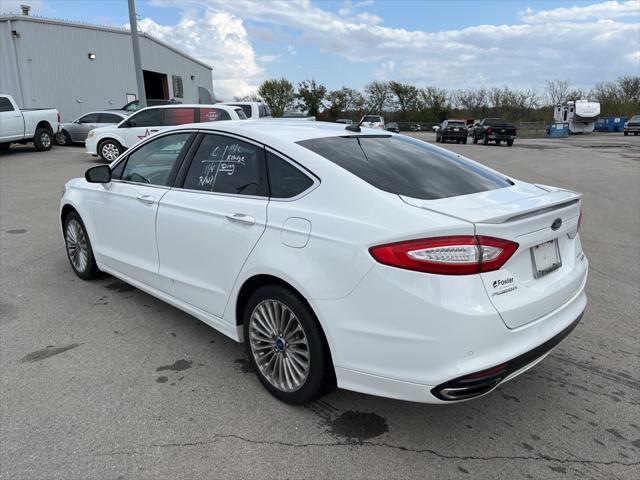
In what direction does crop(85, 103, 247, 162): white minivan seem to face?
to the viewer's left

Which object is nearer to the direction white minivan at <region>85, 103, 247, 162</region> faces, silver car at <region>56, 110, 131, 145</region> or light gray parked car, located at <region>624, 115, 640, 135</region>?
the silver car

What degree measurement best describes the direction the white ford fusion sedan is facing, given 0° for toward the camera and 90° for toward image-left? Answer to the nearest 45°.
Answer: approximately 135°

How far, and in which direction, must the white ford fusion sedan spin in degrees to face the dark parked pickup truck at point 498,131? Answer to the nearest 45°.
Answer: approximately 45° to its right

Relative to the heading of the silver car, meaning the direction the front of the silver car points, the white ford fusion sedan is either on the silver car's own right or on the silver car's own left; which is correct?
on the silver car's own left

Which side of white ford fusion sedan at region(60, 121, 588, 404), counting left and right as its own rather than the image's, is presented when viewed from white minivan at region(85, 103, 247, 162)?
front

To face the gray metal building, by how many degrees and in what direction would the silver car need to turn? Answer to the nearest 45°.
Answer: approximately 90° to its right

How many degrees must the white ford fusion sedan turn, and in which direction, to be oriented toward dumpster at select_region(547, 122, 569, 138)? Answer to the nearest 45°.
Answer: approximately 90° to its right

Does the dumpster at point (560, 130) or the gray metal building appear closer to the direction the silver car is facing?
the gray metal building

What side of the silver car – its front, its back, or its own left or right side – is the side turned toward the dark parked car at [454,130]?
back

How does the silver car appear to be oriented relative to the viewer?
to the viewer's left

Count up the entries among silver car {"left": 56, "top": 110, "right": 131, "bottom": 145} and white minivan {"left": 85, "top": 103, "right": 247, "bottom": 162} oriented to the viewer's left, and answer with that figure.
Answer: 2
